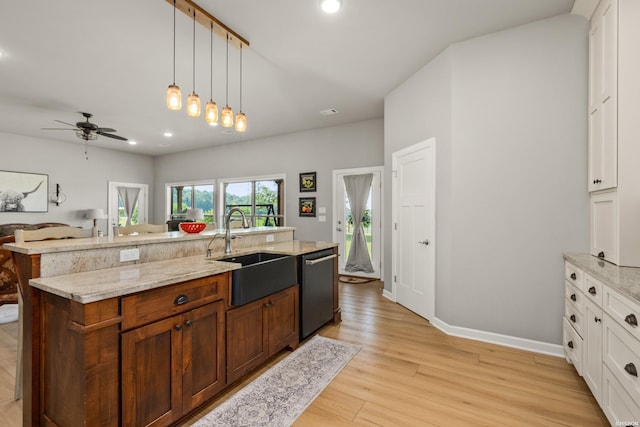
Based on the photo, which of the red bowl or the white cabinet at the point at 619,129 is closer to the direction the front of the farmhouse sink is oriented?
the white cabinet

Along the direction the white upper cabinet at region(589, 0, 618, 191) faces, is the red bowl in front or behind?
in front

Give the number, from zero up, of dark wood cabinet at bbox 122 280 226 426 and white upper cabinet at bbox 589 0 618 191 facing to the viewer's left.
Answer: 1

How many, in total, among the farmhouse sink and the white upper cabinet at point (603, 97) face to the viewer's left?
1

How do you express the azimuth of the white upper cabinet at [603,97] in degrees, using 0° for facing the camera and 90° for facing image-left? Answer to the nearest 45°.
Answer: approximately 90°

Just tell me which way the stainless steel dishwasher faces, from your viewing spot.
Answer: facing the viewer and to the right of the viewer

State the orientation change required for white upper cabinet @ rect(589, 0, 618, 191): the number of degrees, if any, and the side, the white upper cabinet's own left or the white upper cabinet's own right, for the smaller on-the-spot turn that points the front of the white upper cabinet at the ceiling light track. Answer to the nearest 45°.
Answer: approximately 45° to the white upper cabinet's own left

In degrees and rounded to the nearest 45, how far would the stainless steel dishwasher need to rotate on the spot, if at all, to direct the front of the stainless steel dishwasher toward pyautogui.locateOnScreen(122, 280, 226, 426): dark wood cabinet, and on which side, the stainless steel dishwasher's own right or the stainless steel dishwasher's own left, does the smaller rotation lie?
approximately 90° to the stainless steel dishwasher's own right

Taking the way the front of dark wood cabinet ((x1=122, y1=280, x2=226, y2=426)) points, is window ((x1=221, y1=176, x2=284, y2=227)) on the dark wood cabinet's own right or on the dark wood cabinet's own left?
on the dark wood cabinet's own left

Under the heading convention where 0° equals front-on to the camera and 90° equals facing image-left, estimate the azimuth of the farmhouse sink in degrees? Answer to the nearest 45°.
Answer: approximately 315°

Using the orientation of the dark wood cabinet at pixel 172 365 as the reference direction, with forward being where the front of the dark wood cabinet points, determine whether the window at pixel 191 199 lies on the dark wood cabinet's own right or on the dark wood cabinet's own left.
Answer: on the dark wood cabinet's own left

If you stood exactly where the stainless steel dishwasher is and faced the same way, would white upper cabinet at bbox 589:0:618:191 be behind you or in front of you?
in front

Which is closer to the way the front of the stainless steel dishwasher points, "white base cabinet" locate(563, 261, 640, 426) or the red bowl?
the white base cabinet
